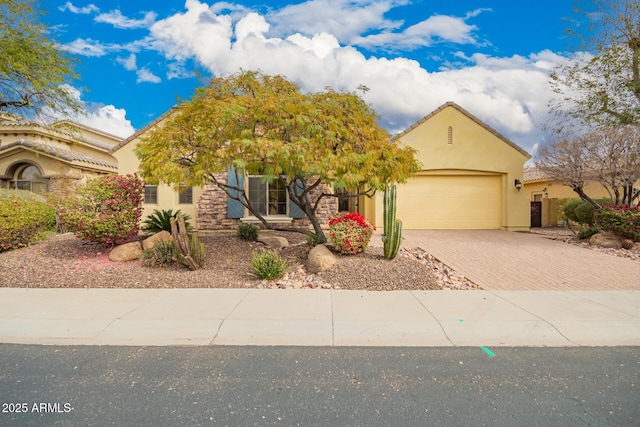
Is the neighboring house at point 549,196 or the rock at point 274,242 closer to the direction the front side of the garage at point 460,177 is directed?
the rock

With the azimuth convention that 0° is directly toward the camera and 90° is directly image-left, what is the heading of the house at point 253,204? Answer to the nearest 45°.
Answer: approximately 0°

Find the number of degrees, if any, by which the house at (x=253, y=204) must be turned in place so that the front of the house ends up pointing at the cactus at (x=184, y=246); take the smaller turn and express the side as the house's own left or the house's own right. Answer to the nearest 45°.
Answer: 0° — it already faces it

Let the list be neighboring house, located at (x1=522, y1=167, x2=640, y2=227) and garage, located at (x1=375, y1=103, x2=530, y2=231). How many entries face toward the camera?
2

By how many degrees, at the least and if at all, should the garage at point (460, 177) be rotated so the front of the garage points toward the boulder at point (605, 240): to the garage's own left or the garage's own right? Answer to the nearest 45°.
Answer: approximately 45° to the garage's own left

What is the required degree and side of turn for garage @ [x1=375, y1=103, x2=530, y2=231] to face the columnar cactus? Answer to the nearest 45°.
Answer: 0° — it already faces it

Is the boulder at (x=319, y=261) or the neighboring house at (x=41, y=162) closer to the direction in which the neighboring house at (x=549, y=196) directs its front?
the boulder

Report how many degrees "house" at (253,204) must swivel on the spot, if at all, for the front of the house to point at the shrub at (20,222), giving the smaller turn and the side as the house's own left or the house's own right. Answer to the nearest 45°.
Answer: approximately 45° to the house's own right

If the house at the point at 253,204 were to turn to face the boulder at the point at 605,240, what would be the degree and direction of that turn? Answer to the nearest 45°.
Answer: approximately 45° to its left

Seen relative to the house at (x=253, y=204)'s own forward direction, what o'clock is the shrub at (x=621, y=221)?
The shrub is roughly at 10 o'clock from the house.

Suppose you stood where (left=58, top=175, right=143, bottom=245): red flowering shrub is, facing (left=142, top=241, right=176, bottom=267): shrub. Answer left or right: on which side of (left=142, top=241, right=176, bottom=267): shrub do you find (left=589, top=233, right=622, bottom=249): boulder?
left

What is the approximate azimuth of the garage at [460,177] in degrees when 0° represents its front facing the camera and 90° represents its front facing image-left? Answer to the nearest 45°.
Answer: approximately 0°
